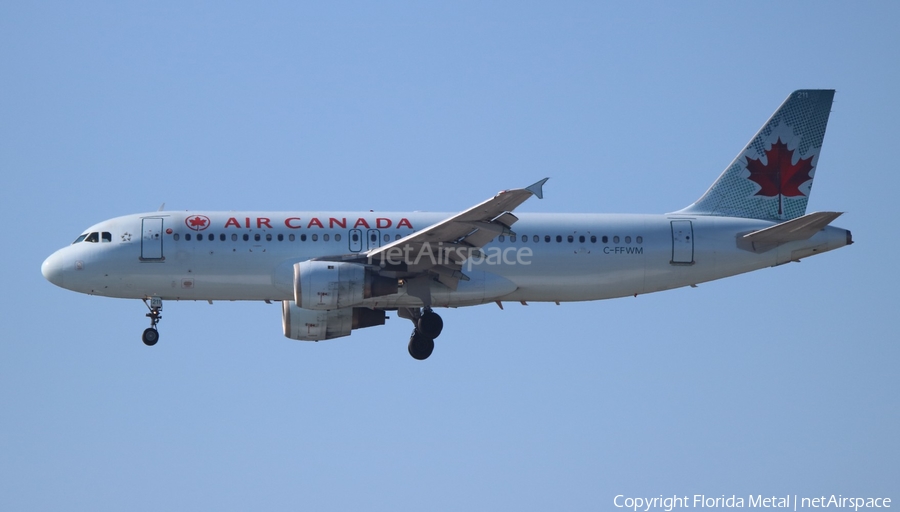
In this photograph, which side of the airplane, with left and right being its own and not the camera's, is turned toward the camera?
left
